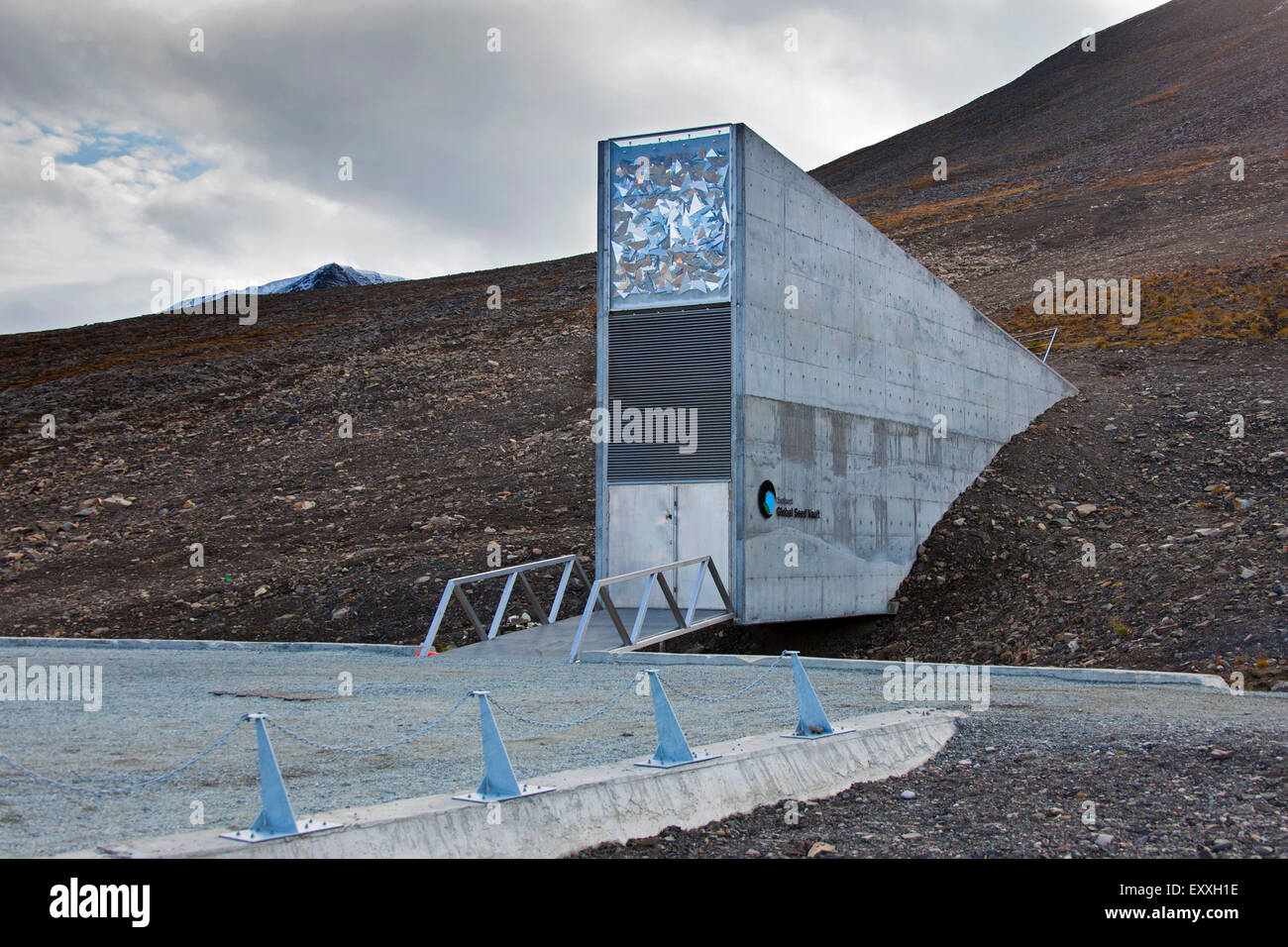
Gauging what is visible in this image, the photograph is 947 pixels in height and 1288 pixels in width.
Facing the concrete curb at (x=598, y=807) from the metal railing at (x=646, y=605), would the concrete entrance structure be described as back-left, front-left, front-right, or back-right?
back-left

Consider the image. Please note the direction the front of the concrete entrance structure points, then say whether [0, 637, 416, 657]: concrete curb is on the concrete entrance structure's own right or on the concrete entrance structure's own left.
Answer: on the concrete entrance structure's own right

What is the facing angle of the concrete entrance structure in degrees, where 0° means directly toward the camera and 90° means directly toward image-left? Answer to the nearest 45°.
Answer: approximately 45°

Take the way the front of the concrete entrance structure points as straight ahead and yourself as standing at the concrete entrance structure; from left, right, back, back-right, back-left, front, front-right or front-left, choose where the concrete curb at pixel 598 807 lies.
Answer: front-left

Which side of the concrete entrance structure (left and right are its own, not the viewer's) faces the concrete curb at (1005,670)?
left

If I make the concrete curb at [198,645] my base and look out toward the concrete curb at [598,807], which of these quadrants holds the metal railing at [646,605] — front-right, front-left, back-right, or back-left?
front-left

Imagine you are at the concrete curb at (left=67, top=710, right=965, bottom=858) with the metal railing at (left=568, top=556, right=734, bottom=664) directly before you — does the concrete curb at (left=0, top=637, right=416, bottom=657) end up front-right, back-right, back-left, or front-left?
front-left
